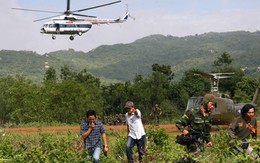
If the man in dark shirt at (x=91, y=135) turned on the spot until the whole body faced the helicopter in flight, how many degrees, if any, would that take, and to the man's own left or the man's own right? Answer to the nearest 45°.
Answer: approximately 180°

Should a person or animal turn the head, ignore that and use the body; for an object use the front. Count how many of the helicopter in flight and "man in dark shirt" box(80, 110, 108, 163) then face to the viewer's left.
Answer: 1

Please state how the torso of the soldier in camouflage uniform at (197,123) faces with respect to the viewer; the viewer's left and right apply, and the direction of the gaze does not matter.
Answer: facing the viewer and to the right of the viewer

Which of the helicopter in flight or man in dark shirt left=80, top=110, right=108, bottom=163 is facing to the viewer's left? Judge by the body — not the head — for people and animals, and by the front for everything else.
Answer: the helicopter in flight

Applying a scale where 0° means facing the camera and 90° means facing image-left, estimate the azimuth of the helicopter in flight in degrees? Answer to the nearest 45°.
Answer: approximately 90°

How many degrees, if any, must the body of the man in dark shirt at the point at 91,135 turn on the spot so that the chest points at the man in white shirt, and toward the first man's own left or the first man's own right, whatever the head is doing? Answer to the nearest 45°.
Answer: approximately 135° to the first man's own left

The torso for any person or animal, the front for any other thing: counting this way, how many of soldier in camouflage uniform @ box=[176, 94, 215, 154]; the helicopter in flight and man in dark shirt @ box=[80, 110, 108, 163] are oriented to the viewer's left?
1

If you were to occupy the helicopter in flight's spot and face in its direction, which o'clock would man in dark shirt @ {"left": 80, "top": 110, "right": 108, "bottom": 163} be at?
The man in dark shirt is roughly at 9 o'clock from the helicopter in flight.

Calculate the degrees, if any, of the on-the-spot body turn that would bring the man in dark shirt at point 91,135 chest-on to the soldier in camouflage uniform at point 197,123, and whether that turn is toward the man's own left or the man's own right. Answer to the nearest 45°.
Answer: approximately 45° to the man's own left
